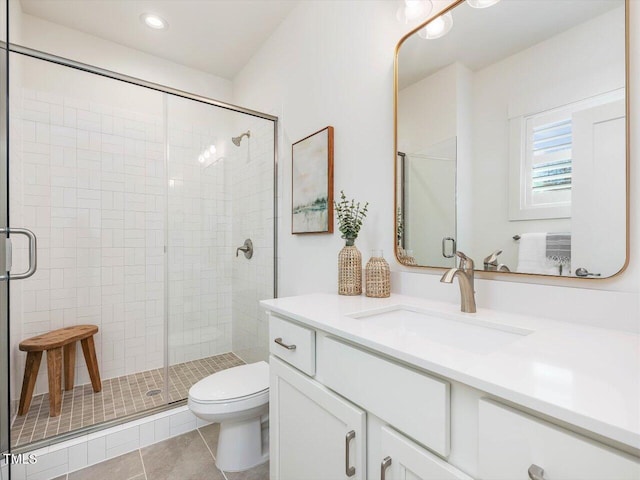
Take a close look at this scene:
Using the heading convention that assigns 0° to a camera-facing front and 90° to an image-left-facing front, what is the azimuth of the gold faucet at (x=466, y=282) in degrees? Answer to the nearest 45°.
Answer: approximately 45°

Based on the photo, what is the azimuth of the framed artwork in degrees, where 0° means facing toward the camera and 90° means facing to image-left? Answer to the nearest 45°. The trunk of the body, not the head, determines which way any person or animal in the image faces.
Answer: approximately 45°

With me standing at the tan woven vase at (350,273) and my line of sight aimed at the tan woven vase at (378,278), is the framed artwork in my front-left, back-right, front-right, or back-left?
back-left

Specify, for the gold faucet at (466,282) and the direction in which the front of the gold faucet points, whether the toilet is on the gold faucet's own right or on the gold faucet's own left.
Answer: on the gold faucet's own right

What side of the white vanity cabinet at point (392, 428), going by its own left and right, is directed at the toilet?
right

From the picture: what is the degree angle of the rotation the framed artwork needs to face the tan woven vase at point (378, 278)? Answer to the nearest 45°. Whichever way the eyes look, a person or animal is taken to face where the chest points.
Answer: approximately 90° to its left
